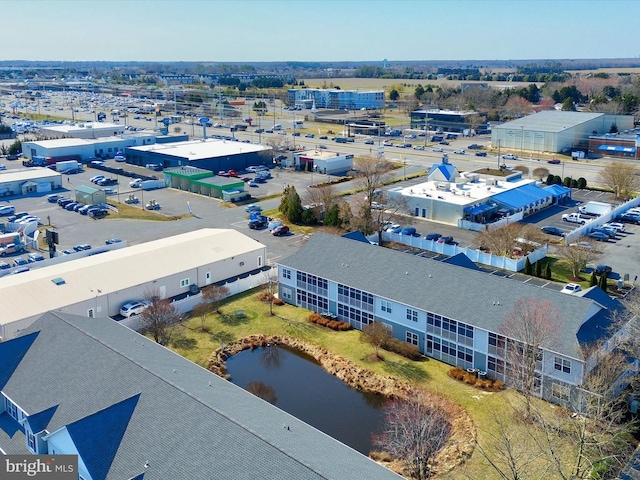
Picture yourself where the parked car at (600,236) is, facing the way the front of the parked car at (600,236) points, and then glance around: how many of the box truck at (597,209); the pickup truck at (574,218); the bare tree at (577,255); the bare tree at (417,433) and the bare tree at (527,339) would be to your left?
3

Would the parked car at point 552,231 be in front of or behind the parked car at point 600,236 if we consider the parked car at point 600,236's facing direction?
in front

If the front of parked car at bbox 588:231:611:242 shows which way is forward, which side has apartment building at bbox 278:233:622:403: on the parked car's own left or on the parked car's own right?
on the parked car's own left

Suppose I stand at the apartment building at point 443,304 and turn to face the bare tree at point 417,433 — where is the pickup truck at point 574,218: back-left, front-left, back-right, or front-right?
back-left

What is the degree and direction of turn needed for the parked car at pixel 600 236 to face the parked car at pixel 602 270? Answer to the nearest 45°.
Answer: approximately 90° to its left

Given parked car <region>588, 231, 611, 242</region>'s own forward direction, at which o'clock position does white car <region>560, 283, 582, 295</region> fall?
The white car is roughly at 9 o'clock from the parked car.

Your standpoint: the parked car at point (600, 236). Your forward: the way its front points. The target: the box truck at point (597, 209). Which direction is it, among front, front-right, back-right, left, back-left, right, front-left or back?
right

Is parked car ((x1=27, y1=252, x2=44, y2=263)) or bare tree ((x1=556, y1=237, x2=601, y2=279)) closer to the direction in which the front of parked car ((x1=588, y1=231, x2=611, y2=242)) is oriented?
the parked car

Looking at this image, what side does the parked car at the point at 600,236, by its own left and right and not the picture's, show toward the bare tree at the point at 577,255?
left

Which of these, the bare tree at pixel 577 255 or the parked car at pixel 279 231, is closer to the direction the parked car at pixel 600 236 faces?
the parked car

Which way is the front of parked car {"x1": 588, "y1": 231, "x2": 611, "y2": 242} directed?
to the viewer's left

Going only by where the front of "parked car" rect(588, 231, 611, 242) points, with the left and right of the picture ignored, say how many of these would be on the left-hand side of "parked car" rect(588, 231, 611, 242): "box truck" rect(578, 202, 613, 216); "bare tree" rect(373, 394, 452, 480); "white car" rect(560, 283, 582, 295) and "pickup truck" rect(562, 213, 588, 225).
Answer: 2

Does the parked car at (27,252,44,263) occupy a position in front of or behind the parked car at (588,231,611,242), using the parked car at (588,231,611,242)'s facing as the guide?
in front
